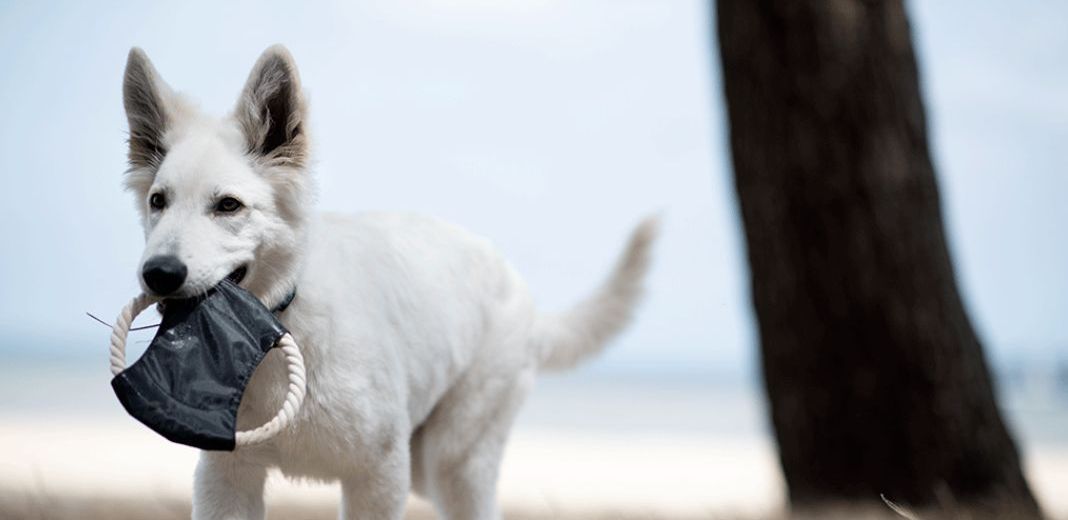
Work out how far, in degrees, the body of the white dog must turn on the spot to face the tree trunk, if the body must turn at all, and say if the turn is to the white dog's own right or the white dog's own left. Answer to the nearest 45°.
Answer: approximately 180°

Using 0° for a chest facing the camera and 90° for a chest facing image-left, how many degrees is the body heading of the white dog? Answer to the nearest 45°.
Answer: approximately 45°
